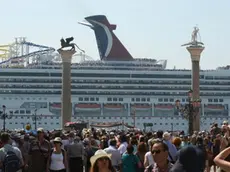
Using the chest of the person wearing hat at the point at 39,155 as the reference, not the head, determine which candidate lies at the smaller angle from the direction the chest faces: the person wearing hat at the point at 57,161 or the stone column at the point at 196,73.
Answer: the person wearing hat

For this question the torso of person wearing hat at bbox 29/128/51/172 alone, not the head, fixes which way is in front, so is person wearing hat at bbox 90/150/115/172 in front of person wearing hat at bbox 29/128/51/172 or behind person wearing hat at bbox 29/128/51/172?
in front

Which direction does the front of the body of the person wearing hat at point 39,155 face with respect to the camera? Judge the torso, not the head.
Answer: toward the camera

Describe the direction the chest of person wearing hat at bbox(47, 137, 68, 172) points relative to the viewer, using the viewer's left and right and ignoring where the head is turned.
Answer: facing the viewer

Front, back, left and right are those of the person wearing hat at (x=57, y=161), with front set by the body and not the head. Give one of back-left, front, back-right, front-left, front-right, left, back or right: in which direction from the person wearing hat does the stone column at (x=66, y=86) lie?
back

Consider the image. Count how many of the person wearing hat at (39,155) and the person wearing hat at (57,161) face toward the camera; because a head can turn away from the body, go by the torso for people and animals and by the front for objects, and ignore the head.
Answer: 2
